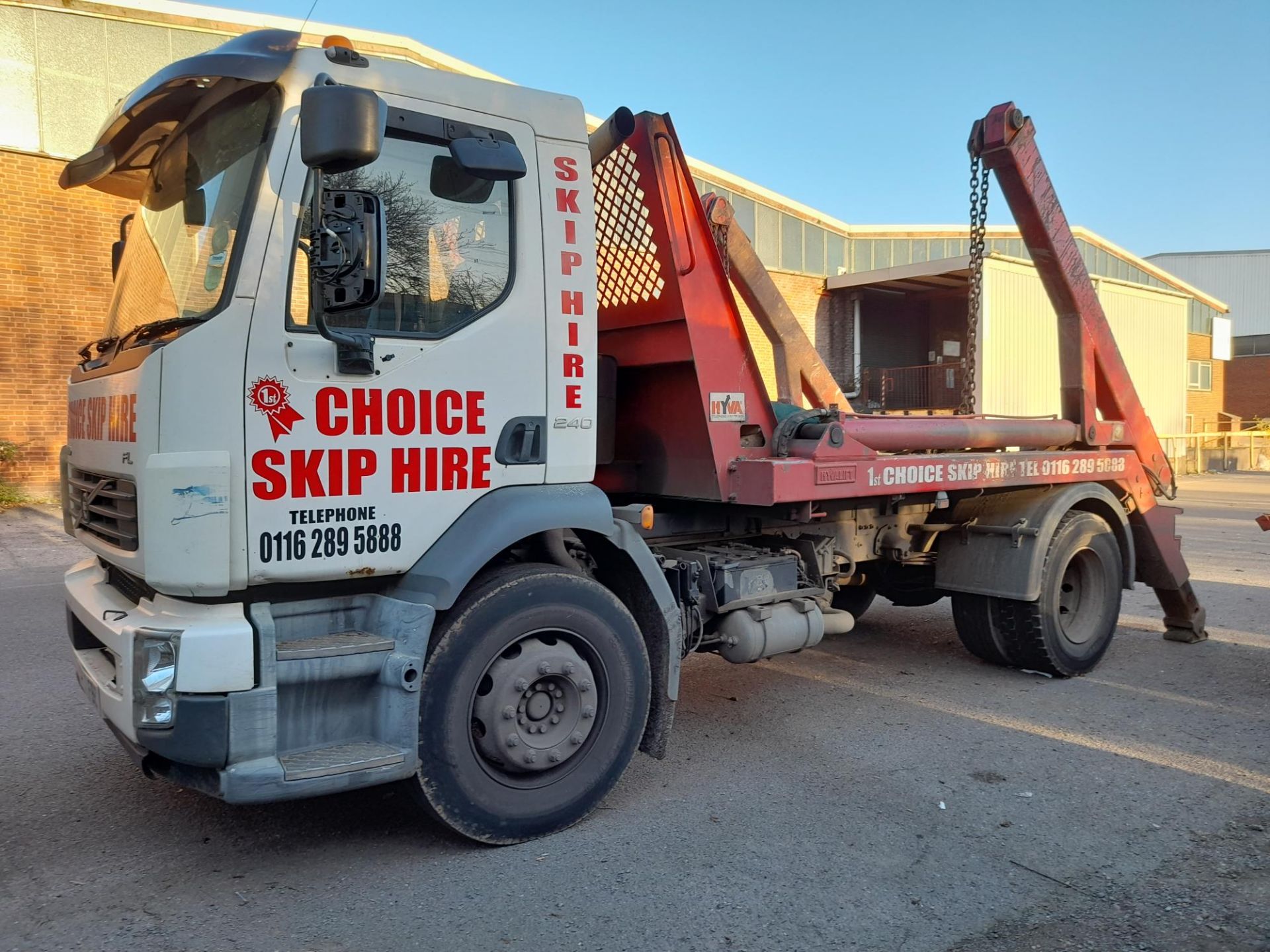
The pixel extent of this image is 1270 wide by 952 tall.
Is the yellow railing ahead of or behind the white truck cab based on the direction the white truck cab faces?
behind

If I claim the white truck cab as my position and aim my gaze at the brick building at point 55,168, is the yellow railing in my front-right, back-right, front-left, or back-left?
front-right

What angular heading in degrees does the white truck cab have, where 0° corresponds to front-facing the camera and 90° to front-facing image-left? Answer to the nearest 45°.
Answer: approximately 45°

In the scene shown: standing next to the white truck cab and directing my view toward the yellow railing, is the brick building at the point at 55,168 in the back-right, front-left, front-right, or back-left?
front-left

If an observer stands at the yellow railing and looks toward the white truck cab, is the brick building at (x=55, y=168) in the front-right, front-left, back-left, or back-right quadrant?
front-right

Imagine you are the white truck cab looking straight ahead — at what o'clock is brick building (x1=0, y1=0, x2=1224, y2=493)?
The brick building is roughly at 4 o'clock from the white truck cab.
